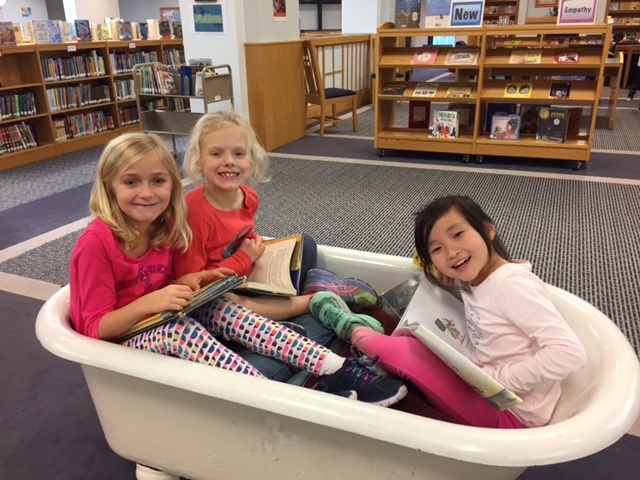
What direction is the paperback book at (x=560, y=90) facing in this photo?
toward the camera

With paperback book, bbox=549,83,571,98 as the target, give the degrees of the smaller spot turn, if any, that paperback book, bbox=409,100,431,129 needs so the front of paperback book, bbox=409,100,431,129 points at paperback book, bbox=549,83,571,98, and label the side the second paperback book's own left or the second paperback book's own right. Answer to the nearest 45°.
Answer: approximately 45° to the second paperback book's own left

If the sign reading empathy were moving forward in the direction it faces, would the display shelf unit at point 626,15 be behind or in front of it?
behind

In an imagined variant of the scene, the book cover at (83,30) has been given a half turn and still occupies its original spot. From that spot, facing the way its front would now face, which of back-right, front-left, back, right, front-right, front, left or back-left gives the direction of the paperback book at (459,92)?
back-right

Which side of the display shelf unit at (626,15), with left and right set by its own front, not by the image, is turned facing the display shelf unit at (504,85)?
front

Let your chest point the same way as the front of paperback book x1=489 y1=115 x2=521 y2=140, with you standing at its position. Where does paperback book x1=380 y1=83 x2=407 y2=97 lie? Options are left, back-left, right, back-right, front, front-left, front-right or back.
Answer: right

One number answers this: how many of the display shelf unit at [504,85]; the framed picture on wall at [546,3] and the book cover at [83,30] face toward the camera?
3

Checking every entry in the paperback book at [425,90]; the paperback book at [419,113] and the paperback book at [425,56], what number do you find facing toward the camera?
3

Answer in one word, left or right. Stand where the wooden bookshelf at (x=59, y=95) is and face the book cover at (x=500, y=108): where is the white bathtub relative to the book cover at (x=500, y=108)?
right

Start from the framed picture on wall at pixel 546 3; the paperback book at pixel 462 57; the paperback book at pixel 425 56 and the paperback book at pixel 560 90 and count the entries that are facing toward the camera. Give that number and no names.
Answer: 4

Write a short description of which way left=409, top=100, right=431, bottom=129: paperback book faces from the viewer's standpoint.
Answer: facing the viewer

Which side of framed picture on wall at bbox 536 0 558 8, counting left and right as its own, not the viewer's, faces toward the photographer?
front

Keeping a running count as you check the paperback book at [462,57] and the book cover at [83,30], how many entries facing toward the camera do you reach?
2

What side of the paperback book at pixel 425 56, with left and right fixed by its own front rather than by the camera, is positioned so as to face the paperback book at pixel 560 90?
left

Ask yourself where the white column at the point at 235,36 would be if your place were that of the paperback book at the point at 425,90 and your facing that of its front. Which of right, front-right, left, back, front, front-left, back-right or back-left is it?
right

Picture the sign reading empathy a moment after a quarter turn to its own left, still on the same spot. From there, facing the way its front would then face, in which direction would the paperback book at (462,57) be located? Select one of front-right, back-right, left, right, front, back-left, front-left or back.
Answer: back
